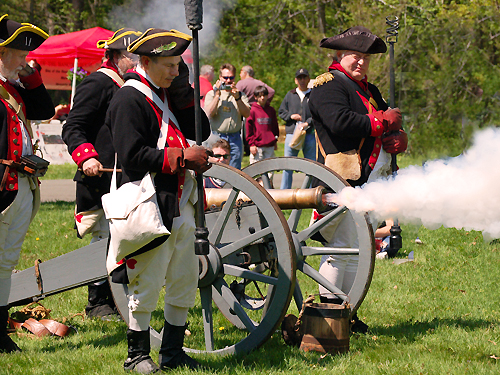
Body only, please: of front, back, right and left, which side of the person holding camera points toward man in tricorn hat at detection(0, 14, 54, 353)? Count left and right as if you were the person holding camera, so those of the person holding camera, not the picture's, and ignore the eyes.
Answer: front

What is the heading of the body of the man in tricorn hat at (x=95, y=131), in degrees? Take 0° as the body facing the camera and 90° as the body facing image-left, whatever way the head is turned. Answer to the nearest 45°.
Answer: approximately 270°

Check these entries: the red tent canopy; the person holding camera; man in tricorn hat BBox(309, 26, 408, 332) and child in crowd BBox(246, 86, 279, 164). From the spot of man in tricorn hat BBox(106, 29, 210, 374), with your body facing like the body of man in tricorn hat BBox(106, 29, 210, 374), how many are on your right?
0

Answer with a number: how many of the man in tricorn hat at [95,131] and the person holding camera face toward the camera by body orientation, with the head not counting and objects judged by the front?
1

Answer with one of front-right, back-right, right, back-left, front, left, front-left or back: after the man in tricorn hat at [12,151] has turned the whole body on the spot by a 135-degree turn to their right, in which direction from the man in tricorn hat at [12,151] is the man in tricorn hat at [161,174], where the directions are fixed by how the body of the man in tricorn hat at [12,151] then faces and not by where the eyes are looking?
back-left

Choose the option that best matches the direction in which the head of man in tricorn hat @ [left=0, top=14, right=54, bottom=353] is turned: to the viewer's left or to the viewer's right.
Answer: to the viewer's right

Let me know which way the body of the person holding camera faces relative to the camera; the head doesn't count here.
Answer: toward the camera

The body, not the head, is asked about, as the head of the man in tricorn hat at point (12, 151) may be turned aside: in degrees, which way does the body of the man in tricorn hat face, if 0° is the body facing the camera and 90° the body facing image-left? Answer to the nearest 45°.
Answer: approximately 315°

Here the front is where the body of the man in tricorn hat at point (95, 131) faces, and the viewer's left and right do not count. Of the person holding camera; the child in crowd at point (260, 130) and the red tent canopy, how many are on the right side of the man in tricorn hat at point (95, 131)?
0

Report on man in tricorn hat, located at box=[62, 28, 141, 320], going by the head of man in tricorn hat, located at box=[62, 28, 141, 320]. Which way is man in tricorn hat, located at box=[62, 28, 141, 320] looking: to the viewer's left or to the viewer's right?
to the viewer's right

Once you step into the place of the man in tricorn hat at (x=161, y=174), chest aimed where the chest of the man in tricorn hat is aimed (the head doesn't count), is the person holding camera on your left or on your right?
on your left

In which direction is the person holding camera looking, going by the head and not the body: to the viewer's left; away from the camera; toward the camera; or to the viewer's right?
toward the camera

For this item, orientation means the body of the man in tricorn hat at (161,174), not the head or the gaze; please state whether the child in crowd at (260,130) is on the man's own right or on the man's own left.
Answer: on the man's own left
